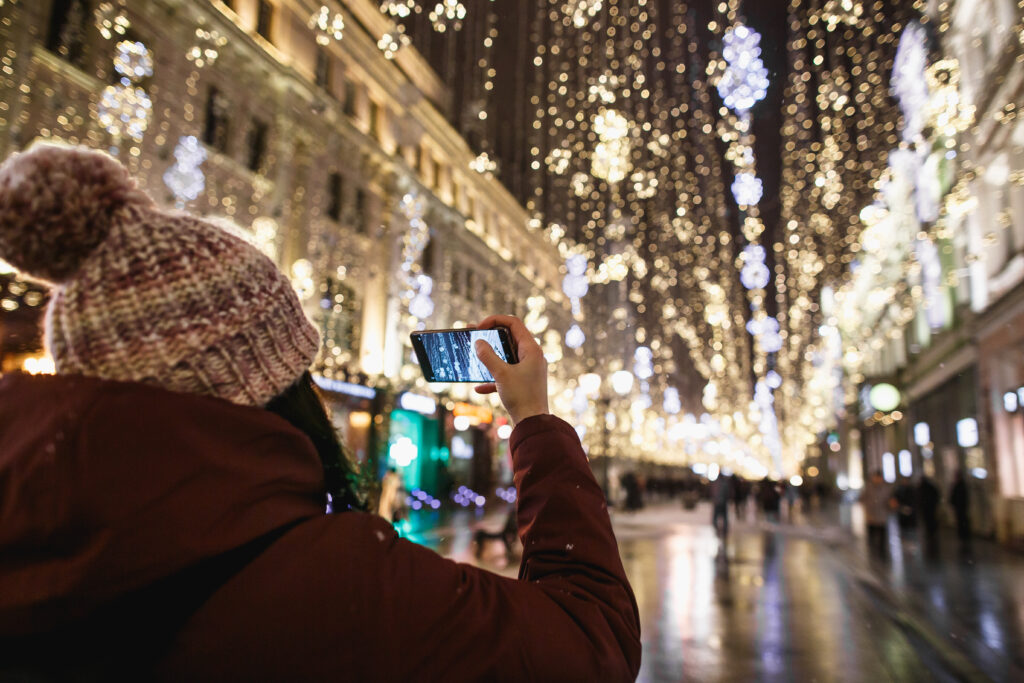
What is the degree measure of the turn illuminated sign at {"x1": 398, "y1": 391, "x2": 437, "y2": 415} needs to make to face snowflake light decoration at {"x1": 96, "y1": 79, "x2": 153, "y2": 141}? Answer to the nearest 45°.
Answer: approximately 90° to its right

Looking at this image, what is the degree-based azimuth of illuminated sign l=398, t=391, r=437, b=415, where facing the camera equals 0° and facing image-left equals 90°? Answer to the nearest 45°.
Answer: approximately 315°

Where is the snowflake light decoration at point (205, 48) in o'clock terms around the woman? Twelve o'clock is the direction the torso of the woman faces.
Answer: The snowflake light decoration is roughly at 10 o'clock from the woman.

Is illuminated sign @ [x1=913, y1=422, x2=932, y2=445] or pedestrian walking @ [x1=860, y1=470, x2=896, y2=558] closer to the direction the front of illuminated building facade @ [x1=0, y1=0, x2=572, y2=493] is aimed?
the pedestrian walking

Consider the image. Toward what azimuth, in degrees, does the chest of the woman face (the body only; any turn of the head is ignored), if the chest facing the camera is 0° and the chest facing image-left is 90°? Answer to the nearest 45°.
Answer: approximately 225°
